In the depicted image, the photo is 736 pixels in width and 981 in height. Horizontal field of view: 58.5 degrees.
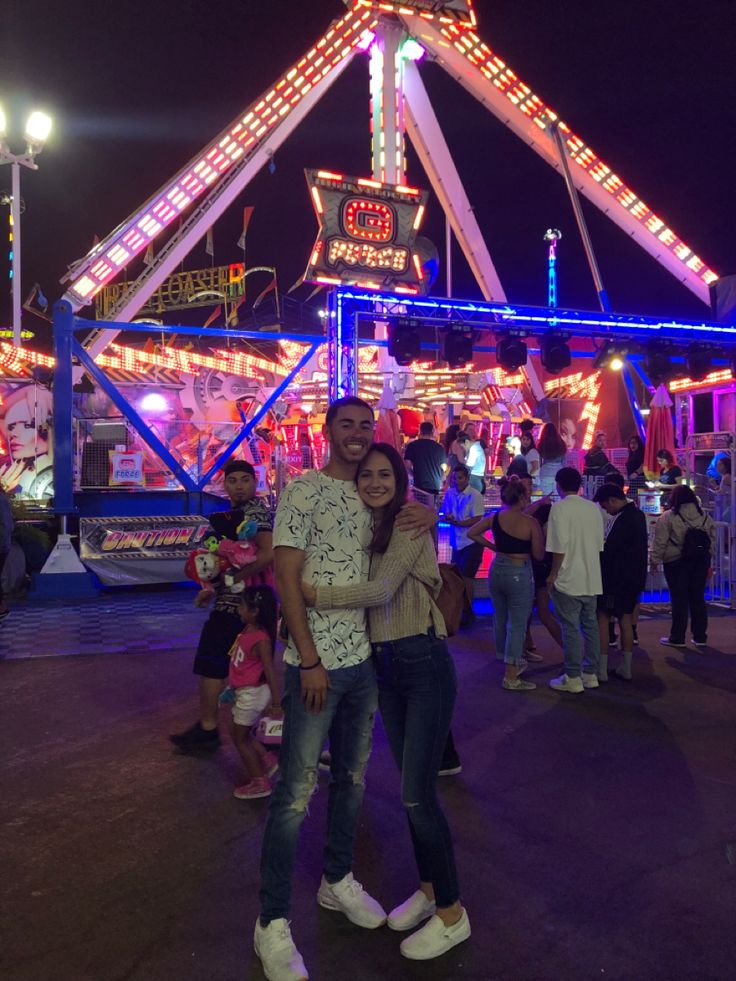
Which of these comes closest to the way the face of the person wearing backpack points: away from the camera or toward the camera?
away from the camera

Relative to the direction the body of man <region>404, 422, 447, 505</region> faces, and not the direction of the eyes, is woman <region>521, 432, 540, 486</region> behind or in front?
in front

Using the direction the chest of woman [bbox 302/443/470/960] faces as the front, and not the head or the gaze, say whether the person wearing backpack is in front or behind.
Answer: behind

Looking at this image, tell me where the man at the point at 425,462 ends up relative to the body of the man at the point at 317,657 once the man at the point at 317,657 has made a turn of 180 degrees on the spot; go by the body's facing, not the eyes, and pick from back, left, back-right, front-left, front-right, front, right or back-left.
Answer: front-right

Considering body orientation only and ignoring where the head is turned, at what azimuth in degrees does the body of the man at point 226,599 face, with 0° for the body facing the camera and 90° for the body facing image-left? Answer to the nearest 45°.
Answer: approximately 45°

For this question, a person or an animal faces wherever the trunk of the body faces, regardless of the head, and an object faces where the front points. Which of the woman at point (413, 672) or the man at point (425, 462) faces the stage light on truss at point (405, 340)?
the man

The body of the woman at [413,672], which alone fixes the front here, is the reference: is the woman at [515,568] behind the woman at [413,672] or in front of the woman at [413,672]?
behind

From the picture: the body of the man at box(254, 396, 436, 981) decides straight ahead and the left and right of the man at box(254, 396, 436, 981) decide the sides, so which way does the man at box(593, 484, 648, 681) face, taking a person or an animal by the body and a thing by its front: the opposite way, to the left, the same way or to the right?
to the right
